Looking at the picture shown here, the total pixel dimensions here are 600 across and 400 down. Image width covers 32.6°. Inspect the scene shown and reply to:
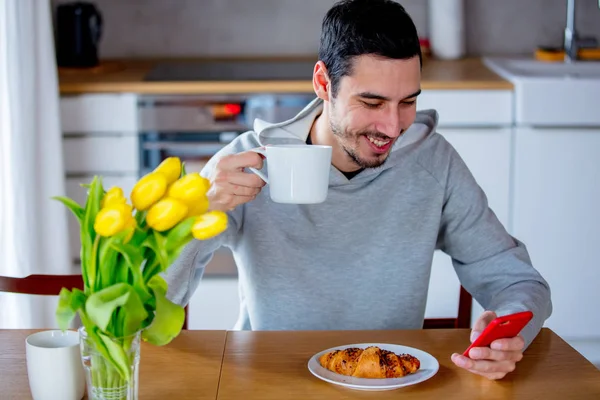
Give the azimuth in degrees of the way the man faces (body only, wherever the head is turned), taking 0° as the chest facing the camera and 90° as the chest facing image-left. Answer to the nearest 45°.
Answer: approximately 0°

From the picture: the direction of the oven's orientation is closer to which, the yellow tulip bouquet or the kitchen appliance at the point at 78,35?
the yellow tulip bouquet

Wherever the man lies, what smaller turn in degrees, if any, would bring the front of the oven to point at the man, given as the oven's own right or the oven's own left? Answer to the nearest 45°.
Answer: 0° — it already faces them

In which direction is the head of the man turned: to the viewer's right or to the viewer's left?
to the viewer's right

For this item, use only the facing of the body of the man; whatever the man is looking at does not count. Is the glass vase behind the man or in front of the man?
in front

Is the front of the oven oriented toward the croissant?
yes

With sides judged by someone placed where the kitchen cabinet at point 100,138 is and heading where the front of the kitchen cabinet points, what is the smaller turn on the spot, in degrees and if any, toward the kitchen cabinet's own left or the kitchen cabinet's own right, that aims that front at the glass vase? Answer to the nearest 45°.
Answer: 0° — it already faces it

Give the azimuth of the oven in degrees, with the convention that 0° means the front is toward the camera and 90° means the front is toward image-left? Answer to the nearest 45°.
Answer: approximately 0°

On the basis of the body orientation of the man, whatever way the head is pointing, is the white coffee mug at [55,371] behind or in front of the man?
in front

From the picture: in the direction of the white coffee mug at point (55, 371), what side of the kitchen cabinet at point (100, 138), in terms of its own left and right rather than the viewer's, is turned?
front

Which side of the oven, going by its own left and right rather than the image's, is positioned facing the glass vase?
front
